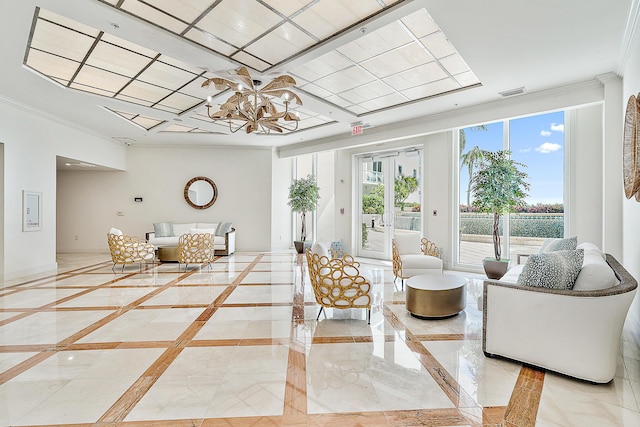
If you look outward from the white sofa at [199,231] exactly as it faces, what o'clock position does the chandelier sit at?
The chandelier is roughly at 12 o'clock from the white sofa.

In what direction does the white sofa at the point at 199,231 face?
toward the camera

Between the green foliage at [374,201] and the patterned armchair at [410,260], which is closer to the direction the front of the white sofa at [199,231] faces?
the patterned armchair

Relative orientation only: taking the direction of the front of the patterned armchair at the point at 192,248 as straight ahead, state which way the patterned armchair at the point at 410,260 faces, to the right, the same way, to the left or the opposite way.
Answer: the opposite way

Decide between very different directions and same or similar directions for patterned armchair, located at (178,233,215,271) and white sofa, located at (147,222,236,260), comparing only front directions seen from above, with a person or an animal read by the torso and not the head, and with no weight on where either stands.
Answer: very different directions

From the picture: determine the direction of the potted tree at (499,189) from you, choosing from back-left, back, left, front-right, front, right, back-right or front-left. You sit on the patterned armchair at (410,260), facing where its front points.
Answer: left

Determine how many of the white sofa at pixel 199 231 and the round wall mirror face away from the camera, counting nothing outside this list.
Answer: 0

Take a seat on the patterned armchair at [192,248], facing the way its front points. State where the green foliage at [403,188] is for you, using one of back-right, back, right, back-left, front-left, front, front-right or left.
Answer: right

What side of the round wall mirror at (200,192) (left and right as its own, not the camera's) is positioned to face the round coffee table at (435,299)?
front
